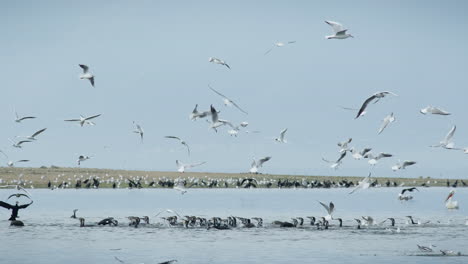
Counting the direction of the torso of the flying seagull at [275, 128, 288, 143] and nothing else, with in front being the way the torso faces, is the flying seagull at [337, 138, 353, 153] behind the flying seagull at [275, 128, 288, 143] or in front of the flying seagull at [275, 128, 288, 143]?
behind

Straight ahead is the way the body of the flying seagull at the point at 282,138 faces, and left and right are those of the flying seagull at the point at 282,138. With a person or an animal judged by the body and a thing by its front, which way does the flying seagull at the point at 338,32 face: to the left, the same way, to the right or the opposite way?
the opposite way

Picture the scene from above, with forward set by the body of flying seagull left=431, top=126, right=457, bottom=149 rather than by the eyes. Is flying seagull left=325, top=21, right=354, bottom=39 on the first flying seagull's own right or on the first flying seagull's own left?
on the first flying seagull's own left

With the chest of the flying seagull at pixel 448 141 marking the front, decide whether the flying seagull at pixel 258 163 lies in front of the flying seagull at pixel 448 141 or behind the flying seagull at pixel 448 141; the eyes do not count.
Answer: in front

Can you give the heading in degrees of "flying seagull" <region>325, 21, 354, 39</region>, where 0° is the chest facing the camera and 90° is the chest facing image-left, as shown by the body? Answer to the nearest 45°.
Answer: approximately 270°

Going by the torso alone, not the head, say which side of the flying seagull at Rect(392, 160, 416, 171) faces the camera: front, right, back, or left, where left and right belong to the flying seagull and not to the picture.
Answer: left

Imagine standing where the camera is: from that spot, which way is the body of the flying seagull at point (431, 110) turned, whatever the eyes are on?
to the viewer's left

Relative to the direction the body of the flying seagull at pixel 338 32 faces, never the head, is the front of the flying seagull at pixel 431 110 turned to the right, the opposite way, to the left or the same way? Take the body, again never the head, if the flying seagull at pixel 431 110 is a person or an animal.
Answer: the opposite way
